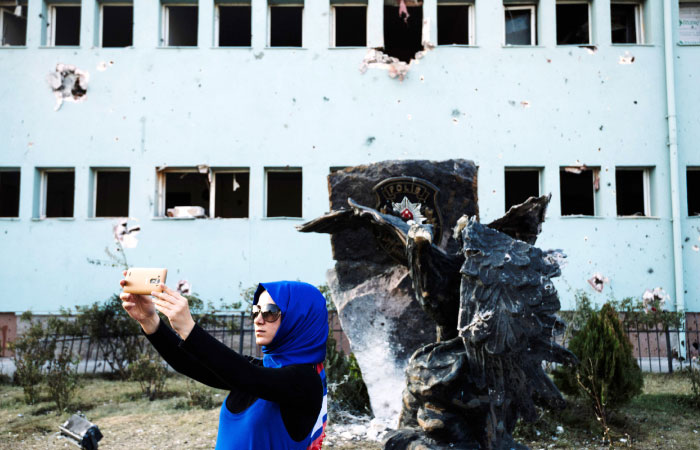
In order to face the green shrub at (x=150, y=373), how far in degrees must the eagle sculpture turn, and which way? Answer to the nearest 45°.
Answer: approximately 45° to its right

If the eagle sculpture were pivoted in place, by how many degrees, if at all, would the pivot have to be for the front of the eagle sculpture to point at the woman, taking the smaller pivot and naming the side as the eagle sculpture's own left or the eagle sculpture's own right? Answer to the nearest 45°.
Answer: approximately 45° to the eagle sculpture's own left

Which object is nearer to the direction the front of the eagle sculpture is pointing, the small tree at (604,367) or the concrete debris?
the concrete debris

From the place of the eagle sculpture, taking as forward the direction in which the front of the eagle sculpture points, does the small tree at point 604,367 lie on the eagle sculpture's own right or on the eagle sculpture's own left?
on the eagle sculpture's own left

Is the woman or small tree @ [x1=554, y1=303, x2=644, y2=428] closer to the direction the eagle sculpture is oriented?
the woman

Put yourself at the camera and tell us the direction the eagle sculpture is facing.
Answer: facing to the left of the viewer
